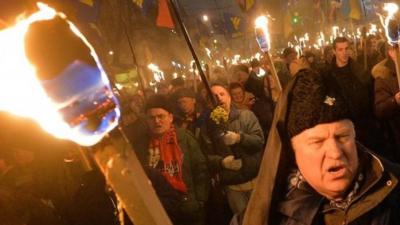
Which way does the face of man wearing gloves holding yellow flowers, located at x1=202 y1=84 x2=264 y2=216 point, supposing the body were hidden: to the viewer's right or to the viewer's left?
to the viewer's left

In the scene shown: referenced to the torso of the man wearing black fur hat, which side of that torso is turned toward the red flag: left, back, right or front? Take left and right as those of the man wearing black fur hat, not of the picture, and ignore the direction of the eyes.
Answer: back

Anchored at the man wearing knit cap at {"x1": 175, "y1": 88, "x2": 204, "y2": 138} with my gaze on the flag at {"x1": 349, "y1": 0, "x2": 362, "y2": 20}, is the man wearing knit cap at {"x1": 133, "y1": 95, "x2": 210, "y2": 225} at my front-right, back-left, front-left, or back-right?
back-right

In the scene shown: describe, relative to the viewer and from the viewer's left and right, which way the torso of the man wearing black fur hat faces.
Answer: facing the viewer and to the right of the viewer

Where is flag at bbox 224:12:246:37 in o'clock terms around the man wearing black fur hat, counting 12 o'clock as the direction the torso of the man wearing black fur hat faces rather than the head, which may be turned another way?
The flag is roughly at 7 o'clock from the man wearing black fur hat.

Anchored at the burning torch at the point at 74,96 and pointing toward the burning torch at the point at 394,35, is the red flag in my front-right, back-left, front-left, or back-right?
front-left

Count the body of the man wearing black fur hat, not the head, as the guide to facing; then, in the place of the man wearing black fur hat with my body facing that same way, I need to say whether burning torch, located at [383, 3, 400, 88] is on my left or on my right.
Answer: on my left

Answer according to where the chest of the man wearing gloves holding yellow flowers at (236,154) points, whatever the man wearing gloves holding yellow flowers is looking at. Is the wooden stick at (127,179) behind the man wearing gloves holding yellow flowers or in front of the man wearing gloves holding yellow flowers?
in front

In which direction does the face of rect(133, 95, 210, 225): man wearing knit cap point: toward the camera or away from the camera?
toward the camera

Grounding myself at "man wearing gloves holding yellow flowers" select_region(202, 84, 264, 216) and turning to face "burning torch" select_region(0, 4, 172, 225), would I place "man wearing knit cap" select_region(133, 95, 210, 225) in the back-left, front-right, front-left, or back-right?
front-right
